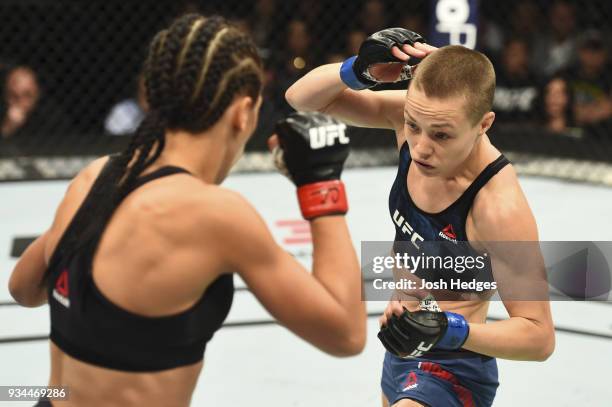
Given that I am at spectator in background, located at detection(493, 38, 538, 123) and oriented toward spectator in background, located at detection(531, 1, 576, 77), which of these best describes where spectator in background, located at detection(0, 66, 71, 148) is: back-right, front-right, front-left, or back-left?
back-left

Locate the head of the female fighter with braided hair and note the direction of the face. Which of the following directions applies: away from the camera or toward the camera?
away from the camera

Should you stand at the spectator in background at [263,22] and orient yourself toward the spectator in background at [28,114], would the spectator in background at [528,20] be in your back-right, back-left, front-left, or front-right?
back-left

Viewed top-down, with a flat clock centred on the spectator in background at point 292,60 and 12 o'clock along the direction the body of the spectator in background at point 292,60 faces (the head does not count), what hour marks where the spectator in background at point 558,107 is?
the spectator in background at point 558,107 is roughly at 9 o'clock from the spectator in background at point 292,60.
